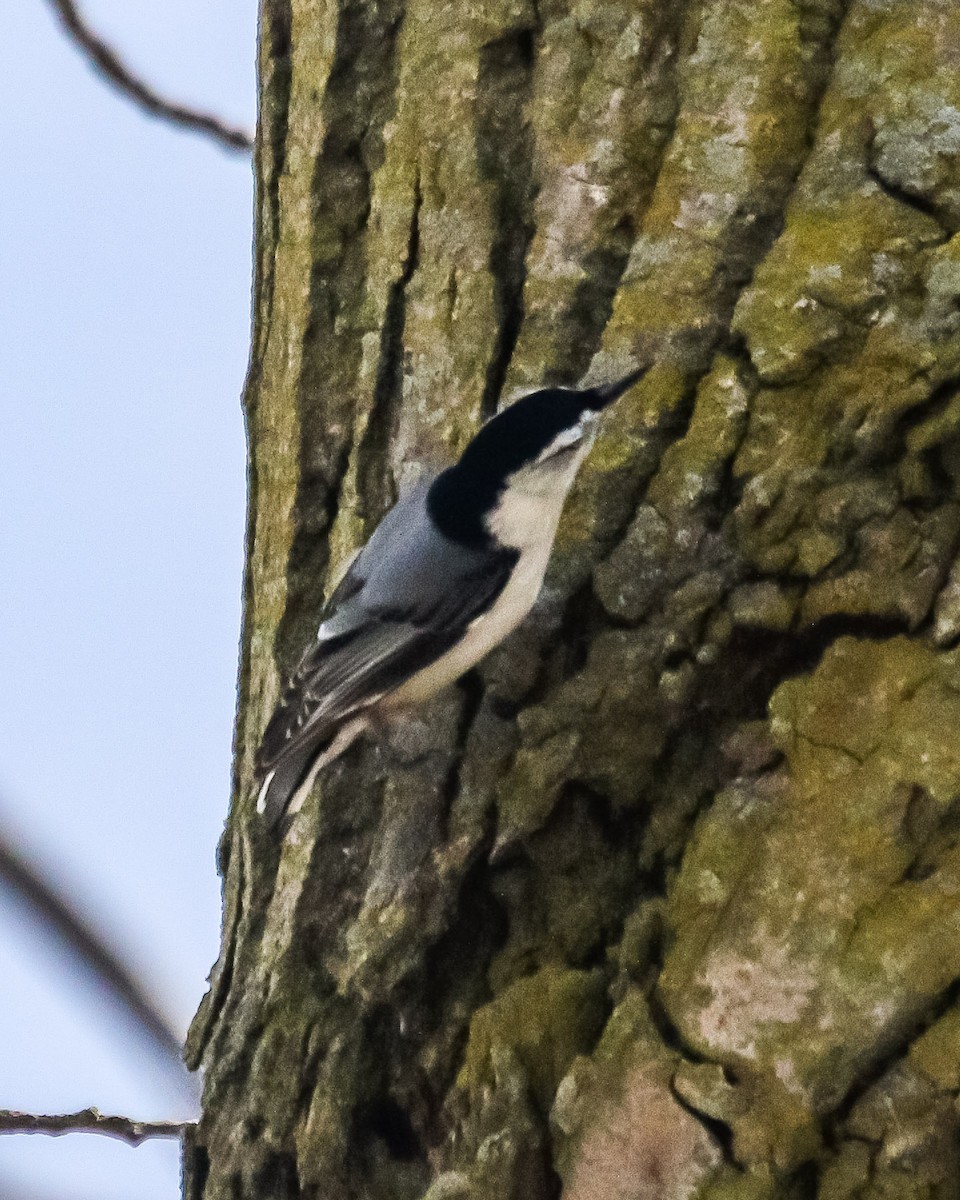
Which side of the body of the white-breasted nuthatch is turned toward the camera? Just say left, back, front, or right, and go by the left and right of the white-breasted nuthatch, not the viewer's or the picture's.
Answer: right
